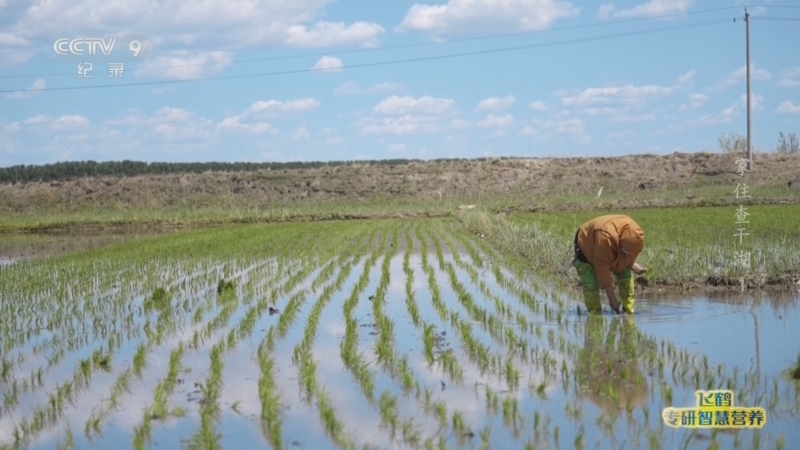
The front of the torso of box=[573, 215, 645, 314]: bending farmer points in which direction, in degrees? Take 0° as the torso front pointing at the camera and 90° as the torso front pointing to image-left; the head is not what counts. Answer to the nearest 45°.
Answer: approximately 315°
